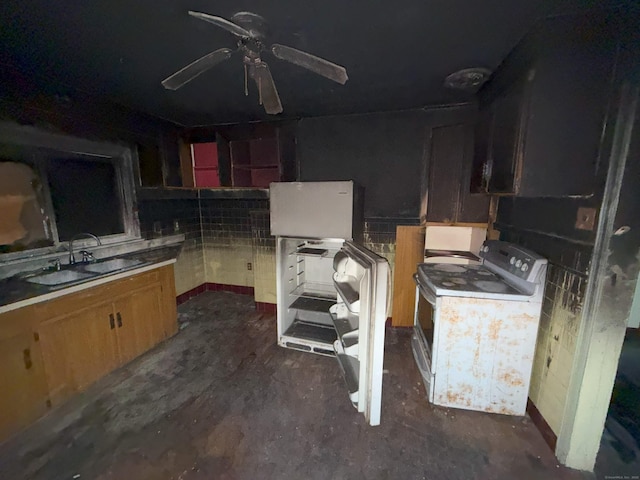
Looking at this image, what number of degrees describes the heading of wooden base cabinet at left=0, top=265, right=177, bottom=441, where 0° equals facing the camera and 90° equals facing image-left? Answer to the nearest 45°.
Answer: approximately 315°

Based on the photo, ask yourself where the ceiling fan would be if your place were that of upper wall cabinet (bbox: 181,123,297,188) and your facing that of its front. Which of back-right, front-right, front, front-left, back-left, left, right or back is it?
front

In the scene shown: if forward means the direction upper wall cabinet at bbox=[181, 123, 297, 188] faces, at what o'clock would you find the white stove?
The white stove is roughly at 11 o'clock from the upper wall cabinet.

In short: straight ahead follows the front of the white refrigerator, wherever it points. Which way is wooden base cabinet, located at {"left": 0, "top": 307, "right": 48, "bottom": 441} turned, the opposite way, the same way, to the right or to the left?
to the left

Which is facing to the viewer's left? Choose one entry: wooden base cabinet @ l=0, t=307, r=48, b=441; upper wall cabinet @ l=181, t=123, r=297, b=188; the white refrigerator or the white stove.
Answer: the white stove

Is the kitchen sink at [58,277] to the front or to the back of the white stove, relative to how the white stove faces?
to the front

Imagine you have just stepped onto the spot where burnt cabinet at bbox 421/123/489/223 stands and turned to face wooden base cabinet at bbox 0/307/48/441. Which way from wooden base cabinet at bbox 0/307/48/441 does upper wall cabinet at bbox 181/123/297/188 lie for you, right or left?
right

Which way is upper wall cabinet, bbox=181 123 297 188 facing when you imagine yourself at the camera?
facing the viewer

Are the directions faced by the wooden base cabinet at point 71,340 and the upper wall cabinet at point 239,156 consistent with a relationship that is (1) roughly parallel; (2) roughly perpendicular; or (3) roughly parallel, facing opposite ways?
roughly perpendicular

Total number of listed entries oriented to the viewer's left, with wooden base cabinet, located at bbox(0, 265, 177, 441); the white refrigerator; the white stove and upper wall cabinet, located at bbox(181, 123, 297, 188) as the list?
1

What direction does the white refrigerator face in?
toward the camera

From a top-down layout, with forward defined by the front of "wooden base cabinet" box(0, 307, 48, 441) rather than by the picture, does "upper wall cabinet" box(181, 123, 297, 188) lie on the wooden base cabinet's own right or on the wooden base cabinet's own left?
on the wooden base cabinet's own left
